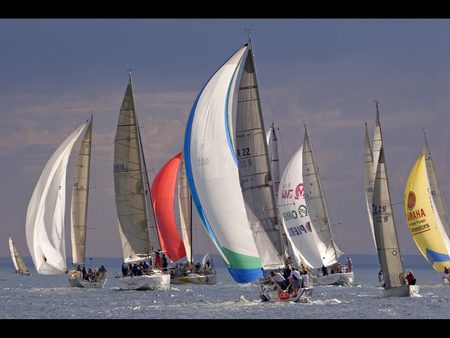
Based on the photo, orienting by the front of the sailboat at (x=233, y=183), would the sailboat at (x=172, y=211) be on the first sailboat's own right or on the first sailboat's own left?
on the first sailboat's own right

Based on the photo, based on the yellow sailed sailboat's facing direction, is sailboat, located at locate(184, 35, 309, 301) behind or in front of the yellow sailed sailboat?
in front

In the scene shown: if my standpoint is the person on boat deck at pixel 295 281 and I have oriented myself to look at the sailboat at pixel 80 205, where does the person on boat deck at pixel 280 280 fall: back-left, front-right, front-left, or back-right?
front-left

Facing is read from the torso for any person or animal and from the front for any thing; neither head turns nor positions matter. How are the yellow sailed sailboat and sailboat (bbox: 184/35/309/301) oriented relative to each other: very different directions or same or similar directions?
same or similar directions

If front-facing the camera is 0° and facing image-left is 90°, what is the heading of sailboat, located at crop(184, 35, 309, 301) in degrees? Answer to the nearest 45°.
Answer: approximately 45°

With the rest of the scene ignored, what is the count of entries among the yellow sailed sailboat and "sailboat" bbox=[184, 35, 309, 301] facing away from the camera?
0

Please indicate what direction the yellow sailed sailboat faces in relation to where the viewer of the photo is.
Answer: facing the viewer and to the left of the viewer

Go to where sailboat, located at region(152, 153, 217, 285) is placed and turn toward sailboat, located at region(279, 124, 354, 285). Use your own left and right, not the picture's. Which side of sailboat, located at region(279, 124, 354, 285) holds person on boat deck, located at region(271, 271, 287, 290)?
right
